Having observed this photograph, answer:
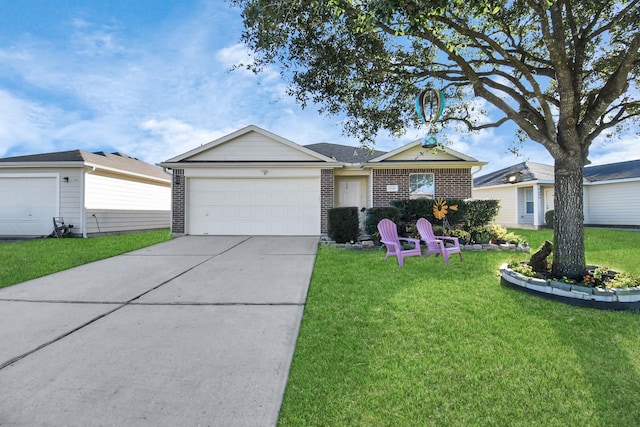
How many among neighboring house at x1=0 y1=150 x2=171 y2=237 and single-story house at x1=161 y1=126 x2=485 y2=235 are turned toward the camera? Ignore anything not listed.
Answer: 2

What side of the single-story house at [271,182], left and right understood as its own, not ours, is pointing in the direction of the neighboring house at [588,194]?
left

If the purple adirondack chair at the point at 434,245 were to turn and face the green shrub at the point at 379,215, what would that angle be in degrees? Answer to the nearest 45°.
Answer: approximately 180°

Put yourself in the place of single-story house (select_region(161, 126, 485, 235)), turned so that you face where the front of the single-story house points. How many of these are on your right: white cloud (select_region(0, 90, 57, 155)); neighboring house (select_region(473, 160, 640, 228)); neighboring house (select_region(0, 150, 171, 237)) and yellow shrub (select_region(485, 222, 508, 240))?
2
